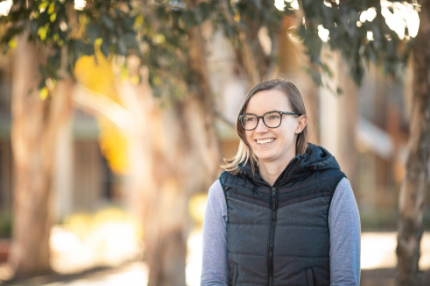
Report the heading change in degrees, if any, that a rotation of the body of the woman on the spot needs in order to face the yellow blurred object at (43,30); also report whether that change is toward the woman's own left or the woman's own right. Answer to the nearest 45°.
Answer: approximately 135° to the woman's own right

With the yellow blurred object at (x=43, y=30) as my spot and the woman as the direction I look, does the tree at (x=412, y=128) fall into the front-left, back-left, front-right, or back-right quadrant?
front-left

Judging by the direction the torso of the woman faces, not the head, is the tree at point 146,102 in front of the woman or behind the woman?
behind

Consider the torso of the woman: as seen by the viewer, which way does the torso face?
toward the camera

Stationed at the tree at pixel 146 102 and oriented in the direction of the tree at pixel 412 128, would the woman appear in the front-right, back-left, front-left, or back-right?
front-right

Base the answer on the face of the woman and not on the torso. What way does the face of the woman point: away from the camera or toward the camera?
toward the camera

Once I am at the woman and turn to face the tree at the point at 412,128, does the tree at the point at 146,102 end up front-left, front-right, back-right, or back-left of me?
front-left

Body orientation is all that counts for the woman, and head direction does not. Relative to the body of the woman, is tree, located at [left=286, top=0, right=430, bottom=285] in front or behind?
behind
